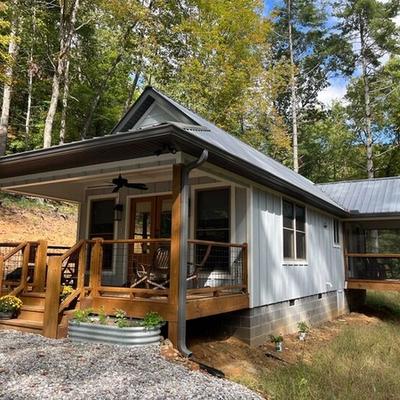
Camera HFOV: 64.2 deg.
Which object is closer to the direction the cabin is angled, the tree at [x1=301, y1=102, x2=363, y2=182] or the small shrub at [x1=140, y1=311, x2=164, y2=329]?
the small shrub

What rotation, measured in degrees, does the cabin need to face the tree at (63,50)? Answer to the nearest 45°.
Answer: approximately 90° to its right

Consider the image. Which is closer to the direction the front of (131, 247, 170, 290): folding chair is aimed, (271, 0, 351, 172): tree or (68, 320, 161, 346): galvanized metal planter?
the galvanized metal planter

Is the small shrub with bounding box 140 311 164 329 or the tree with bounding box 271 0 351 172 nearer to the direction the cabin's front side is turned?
the small shrub

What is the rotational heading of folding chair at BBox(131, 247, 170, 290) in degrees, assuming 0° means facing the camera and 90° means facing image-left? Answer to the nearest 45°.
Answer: approximately 45°

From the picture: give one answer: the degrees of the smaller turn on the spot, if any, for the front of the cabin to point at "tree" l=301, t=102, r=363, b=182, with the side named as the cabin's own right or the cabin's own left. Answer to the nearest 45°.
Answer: approximately 180°

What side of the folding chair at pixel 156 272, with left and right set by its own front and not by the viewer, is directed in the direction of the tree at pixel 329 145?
back

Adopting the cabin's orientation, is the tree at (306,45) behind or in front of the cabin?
behind

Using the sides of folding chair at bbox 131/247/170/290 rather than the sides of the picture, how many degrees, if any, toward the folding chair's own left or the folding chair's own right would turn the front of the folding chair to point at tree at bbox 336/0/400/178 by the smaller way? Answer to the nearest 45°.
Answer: approximately 180°

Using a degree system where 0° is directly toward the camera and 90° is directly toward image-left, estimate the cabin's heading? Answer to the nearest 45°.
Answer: approximately 45°

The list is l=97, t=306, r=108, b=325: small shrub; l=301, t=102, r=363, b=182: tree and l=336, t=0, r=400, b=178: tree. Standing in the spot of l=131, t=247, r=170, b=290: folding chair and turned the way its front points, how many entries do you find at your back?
2
